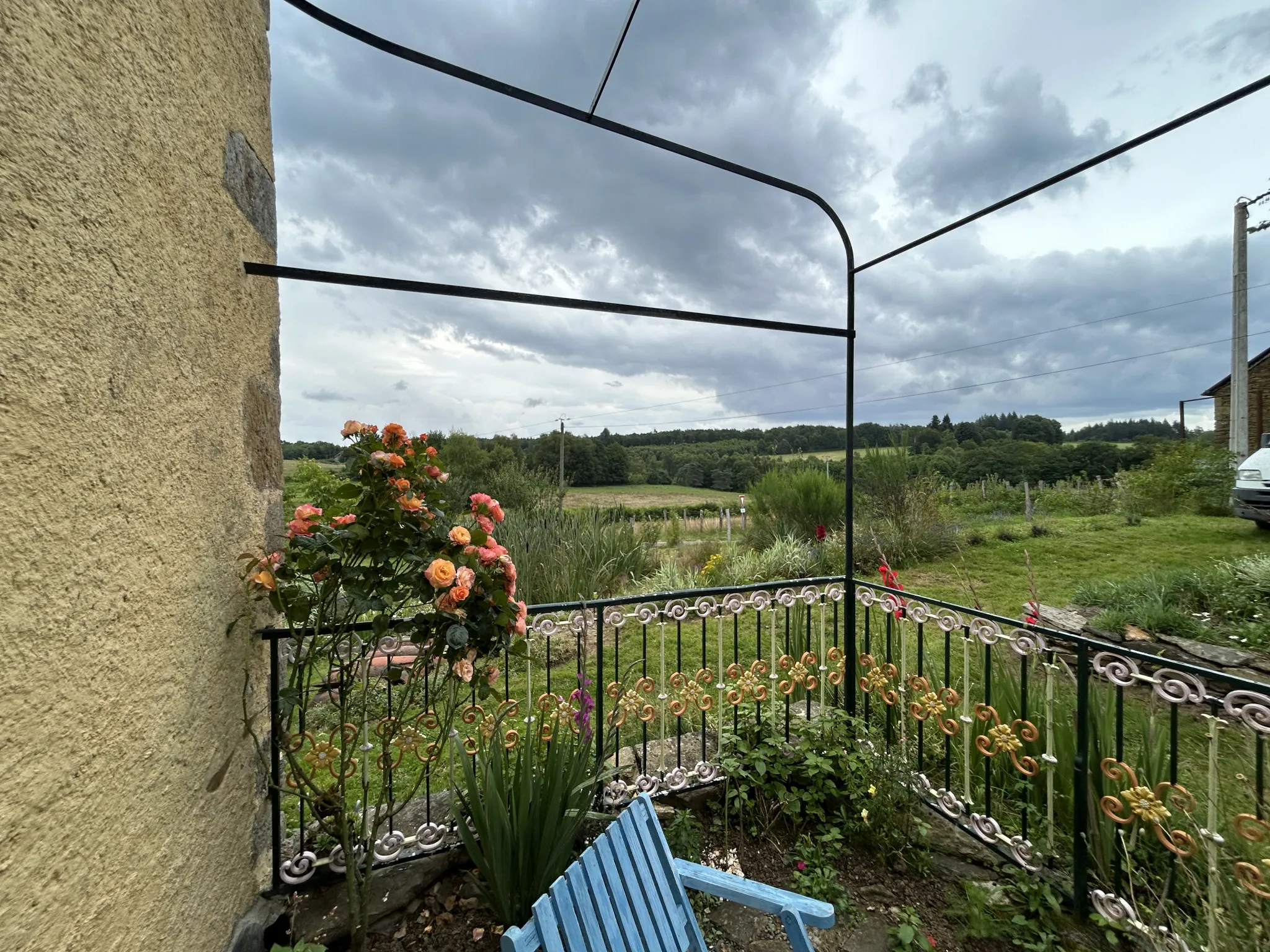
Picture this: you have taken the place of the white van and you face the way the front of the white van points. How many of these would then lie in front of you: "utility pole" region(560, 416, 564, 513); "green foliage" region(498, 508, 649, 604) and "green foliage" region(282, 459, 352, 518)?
3

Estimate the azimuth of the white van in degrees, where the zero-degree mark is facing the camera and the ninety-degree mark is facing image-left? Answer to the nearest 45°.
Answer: approximately 45°

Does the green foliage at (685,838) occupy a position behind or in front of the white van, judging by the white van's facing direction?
in front

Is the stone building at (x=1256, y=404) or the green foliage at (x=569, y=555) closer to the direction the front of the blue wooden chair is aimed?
the stone building

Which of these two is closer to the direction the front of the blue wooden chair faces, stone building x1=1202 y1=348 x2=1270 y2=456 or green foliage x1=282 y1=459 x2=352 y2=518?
the stone building

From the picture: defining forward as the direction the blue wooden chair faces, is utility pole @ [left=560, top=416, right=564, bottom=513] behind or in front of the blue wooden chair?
behind
